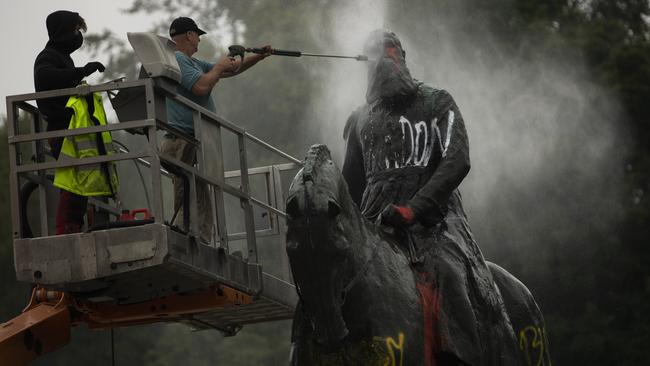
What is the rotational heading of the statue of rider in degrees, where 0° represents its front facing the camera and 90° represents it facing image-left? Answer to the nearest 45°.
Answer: approximately 45°

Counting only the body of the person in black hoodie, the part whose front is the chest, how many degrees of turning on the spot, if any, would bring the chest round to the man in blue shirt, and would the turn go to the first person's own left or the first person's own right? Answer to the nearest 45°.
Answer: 0° — they already face them

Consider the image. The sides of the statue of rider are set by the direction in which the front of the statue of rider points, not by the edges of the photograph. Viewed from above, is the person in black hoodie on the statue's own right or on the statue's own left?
on the statue's own right

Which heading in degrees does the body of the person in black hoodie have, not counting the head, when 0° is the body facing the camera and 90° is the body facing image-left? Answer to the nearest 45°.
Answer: approximately 270°

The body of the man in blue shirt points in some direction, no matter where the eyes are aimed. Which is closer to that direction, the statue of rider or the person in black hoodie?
the statue of rider

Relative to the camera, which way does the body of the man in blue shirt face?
to the viewer's right

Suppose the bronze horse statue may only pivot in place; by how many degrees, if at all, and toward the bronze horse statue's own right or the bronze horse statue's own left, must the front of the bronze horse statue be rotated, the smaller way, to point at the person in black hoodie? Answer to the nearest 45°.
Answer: approximately 90° to the bronze horse statue's own right

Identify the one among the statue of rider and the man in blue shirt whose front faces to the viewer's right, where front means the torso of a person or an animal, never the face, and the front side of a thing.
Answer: the man in blue shirt

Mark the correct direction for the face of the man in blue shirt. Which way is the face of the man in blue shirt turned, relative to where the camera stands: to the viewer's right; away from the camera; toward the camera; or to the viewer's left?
to the viewer's right
